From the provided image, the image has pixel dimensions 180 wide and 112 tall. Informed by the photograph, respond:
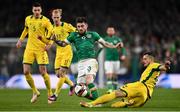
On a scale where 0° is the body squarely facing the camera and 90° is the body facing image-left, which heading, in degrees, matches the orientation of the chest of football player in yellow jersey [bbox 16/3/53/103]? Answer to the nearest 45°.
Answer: approximately 0°

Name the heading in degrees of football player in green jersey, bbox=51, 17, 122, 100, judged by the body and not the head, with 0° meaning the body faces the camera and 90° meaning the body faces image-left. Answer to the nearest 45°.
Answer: approximately 0°

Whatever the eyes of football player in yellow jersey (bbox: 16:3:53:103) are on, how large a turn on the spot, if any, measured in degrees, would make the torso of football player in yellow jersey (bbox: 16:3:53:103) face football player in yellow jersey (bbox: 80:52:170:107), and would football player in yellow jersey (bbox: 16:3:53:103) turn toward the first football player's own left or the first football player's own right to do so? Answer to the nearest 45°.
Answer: approximately 45° to the first football player's own left

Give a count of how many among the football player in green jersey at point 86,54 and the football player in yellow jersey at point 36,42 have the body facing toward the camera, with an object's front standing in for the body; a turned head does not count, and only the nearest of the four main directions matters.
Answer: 2

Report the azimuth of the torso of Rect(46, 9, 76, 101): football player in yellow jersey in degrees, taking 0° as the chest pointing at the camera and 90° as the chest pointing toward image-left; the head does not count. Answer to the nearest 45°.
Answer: approximately 45°

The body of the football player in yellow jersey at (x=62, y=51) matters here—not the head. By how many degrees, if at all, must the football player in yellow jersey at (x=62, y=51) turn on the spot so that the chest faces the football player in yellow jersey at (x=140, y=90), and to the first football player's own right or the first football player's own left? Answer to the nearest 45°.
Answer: approximately 90° to the first football player's own left
